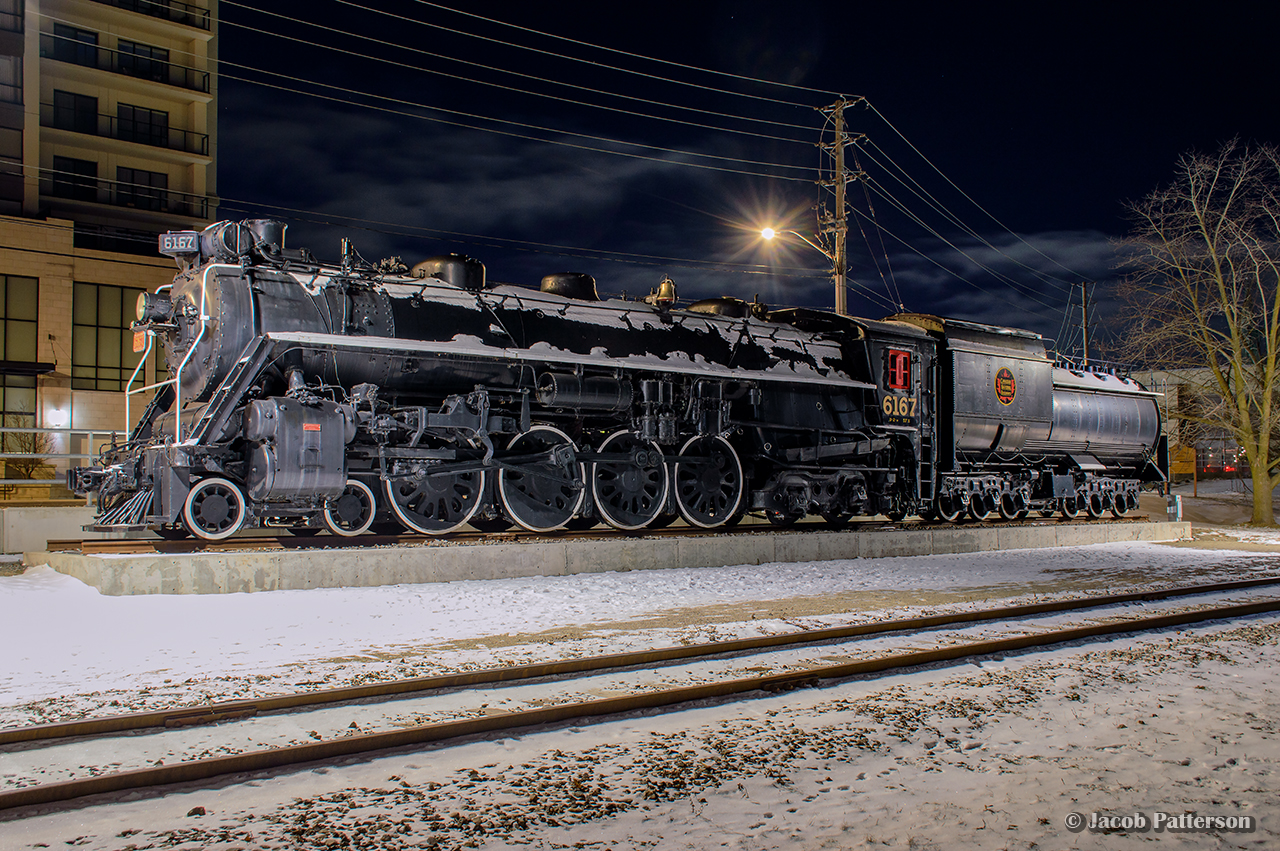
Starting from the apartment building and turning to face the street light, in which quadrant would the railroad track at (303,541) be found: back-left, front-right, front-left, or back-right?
front-right

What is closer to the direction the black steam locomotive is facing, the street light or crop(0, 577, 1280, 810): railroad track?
the railroad track

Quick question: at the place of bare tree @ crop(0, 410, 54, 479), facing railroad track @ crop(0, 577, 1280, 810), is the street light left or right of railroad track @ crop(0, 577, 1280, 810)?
left

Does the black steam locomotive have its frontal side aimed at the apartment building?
no

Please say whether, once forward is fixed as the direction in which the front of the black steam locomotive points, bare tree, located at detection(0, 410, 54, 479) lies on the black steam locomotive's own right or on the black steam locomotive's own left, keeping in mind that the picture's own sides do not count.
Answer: on the black steam locomotive's own right

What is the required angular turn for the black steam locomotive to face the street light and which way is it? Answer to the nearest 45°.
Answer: approximately 180°

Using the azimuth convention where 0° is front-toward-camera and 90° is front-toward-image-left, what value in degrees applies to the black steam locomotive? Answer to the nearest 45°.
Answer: approximately 45°
